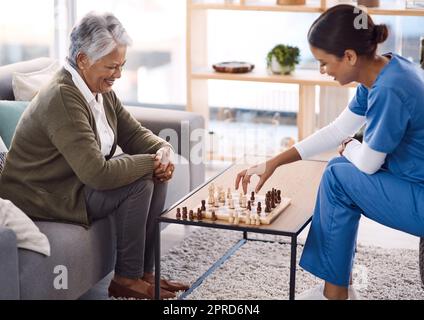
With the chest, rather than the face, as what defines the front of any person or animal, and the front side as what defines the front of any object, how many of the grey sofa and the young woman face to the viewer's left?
1

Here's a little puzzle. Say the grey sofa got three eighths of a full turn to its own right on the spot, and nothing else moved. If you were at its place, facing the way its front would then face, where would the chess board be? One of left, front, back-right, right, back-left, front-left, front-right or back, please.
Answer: back

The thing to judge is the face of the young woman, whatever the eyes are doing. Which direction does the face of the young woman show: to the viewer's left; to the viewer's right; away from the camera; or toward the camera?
to the viewer's left

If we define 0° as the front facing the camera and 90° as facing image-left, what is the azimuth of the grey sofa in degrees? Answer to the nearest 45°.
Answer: approximately 315°

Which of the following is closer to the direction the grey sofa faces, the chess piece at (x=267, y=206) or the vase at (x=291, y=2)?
the chess piece

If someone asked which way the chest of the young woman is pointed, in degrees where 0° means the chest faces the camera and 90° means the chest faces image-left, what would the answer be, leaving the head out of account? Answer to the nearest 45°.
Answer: approximately 90°

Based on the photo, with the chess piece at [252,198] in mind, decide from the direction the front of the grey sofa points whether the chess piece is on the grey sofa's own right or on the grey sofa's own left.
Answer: on the grey sofa's own left

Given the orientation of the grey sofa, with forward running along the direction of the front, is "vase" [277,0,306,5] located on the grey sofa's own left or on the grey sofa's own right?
on the grey sofa's own left

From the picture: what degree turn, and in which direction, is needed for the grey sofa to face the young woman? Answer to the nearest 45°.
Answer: approximately 45° to its left

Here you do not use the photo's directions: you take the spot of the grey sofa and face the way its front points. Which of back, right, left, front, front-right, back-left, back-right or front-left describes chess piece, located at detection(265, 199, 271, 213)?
front-left

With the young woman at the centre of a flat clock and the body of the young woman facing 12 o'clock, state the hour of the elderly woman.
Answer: The elderly woman is roughly at 12 o'clock from the young woman.
